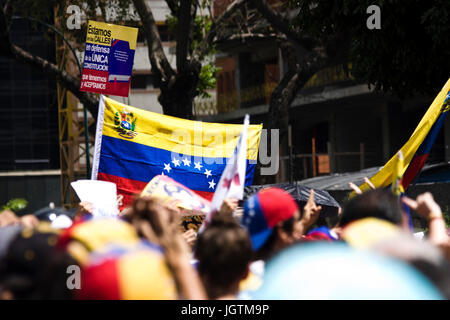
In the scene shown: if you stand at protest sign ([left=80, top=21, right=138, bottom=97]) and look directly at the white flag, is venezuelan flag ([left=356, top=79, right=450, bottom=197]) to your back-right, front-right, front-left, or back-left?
front-left

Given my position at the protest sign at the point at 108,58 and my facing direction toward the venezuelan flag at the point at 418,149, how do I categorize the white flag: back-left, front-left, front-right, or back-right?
front-right

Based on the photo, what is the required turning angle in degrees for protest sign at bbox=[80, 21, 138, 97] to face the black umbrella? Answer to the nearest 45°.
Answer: approximately 45° to its left

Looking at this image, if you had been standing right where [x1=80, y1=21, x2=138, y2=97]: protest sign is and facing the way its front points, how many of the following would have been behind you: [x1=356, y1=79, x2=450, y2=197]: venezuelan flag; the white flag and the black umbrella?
0

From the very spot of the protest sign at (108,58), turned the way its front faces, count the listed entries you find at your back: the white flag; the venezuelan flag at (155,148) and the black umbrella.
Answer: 0

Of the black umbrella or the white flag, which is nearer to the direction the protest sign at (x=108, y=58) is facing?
the white flag

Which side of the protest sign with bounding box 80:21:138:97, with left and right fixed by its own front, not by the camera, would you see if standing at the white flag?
front

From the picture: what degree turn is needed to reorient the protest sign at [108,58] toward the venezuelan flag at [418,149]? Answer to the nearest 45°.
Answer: approximately 90° to its left

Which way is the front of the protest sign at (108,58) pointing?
toward the camera
